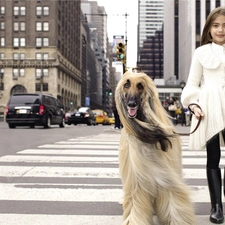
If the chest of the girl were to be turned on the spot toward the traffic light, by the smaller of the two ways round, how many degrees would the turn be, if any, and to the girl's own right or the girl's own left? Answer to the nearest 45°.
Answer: approximately 180°

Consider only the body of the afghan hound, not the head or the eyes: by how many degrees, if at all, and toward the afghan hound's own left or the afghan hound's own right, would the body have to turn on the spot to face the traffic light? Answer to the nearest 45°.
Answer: approximately 180°

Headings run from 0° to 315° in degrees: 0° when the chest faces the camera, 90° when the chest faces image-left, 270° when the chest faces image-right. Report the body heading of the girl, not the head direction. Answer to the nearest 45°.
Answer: approximately 0°

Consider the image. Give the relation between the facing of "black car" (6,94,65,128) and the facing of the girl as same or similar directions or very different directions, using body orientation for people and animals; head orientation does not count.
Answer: very different directions

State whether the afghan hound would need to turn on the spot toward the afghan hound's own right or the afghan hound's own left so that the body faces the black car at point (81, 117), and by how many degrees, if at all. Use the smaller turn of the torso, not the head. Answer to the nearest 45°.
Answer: approximately 180°

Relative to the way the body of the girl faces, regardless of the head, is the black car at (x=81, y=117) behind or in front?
behind
